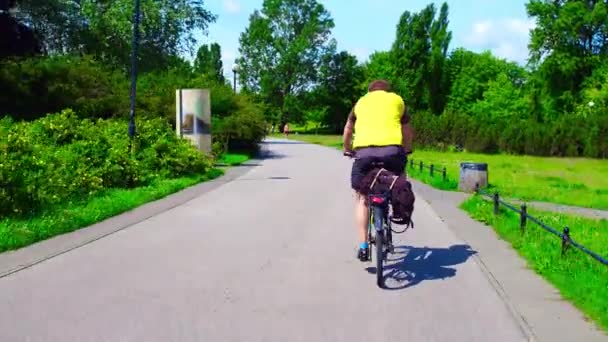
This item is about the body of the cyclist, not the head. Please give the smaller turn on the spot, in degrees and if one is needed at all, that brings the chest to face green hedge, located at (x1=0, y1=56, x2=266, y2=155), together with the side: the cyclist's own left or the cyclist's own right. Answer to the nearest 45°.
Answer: approximately 45° to the cyclist's own left

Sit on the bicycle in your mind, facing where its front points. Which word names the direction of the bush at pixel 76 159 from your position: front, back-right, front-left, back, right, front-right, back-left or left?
front-left

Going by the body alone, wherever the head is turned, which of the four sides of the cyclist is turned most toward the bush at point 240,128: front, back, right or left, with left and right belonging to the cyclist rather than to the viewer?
front

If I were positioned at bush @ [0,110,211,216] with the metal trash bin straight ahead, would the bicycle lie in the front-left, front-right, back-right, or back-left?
front-right

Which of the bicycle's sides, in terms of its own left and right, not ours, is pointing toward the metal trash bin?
front

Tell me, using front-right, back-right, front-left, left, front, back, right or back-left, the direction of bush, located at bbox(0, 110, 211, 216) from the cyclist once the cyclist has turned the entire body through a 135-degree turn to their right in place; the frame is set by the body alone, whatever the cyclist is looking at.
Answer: back

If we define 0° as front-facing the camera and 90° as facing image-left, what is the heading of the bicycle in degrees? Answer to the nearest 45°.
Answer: approximately 180°

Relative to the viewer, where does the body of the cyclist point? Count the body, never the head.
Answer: away from the camera

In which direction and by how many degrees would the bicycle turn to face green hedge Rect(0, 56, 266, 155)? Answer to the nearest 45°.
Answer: approximately 45° to its left
